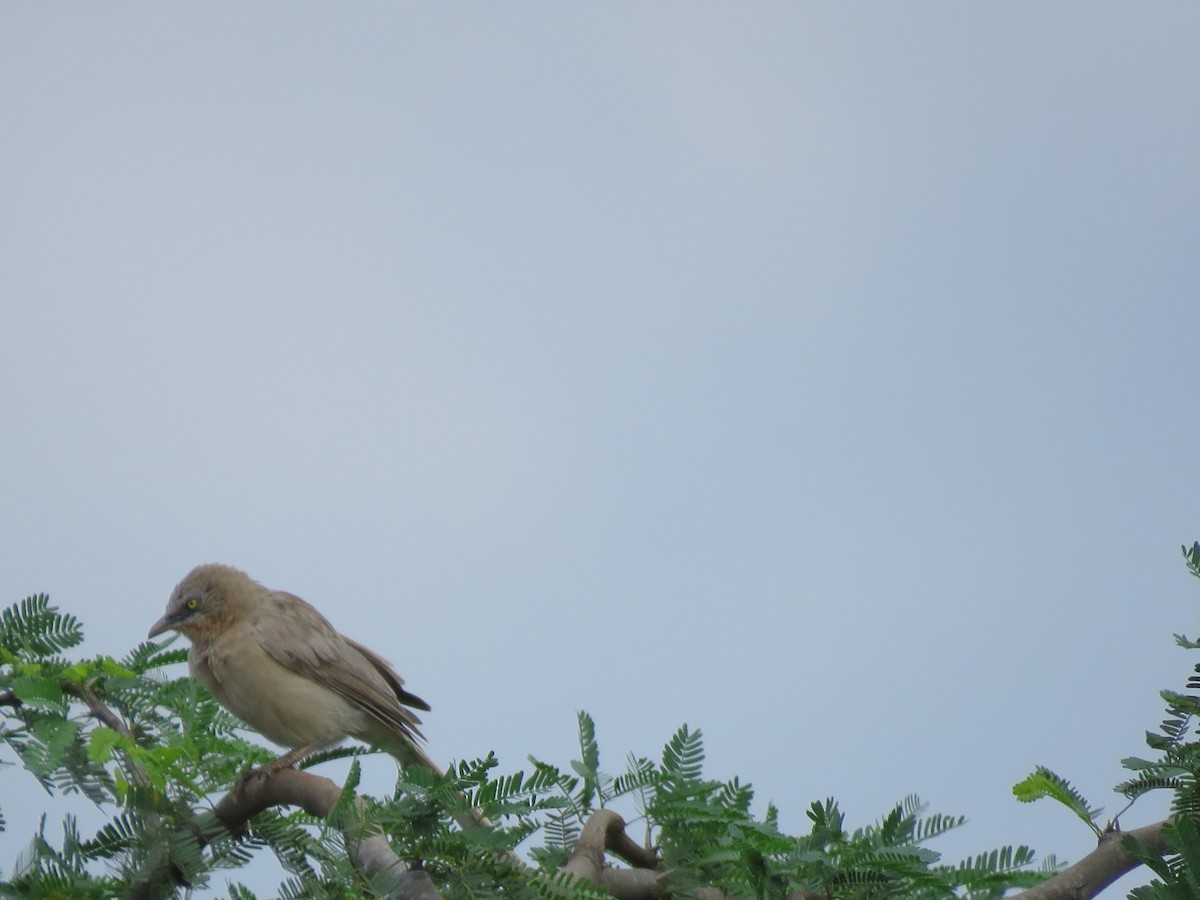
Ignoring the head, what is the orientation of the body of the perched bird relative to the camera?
to the viewer's left
